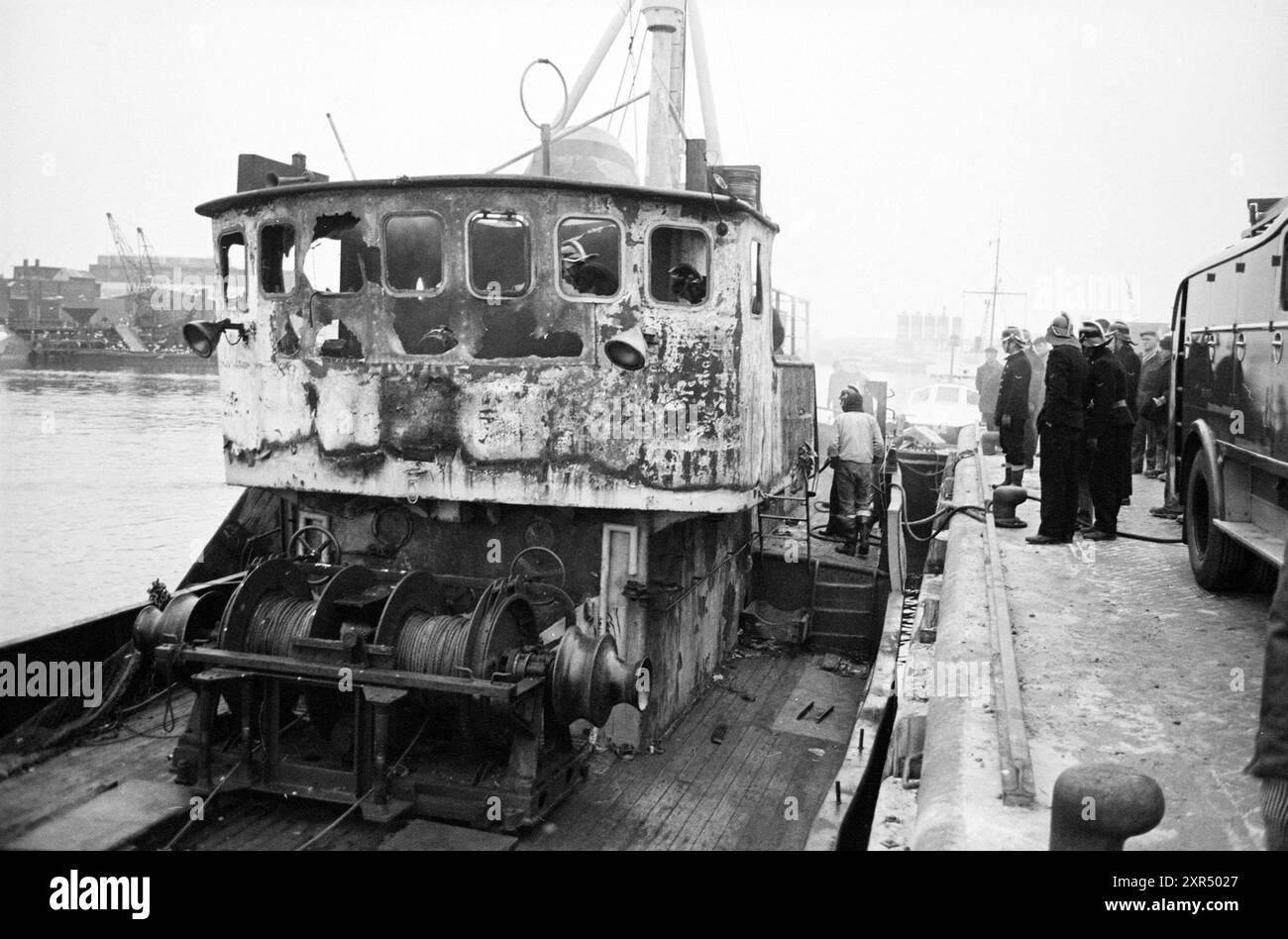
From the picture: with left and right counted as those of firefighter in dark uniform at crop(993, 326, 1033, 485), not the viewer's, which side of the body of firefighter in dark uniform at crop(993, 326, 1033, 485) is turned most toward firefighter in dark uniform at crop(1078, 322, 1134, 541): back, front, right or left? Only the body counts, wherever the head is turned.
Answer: left

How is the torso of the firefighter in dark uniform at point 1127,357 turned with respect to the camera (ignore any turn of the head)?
to the viewer's left

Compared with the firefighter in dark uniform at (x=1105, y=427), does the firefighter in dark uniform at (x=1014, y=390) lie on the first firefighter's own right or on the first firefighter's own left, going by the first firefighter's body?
on the first firefighter's own right

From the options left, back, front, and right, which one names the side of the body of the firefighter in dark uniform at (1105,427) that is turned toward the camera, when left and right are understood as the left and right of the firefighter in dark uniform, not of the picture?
left

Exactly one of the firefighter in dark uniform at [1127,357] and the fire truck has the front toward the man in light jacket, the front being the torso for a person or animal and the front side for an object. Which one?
the firefighter in dark uniform

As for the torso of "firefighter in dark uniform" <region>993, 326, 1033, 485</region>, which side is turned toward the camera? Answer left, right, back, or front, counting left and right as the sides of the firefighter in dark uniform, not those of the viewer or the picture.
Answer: left

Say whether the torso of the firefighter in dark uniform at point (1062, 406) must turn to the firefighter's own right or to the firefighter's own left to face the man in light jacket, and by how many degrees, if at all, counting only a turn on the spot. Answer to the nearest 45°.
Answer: approximately 45° to the firefighter's own right

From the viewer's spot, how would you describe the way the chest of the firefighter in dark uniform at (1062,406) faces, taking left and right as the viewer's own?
facing to the left of the viewer

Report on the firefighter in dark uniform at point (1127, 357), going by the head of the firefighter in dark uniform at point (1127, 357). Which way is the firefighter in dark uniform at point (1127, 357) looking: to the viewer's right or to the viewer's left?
to the viewer's left

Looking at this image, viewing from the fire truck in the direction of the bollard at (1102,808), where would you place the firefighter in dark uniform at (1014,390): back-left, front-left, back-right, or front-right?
back-right
